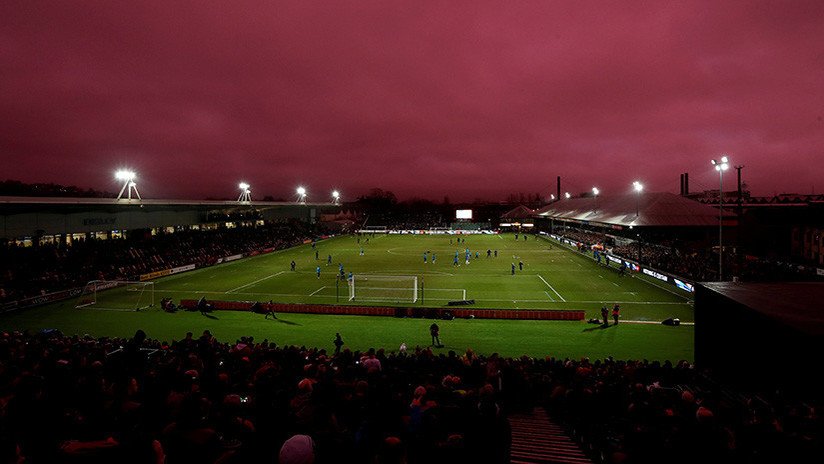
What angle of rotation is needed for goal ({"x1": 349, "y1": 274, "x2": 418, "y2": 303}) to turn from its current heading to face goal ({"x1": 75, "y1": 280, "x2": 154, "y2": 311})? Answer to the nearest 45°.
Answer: approximately 90° to its left

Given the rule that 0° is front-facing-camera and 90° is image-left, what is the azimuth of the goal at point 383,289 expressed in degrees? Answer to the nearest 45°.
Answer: approximately 180°
